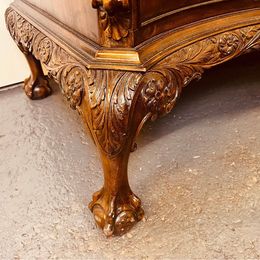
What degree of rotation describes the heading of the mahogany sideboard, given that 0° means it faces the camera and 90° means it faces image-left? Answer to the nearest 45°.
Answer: approximately 315°
